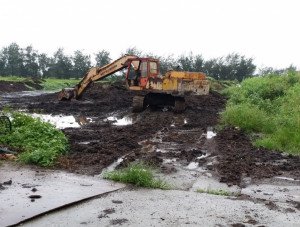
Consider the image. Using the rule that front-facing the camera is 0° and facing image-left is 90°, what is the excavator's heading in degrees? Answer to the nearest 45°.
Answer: approximately 90°
